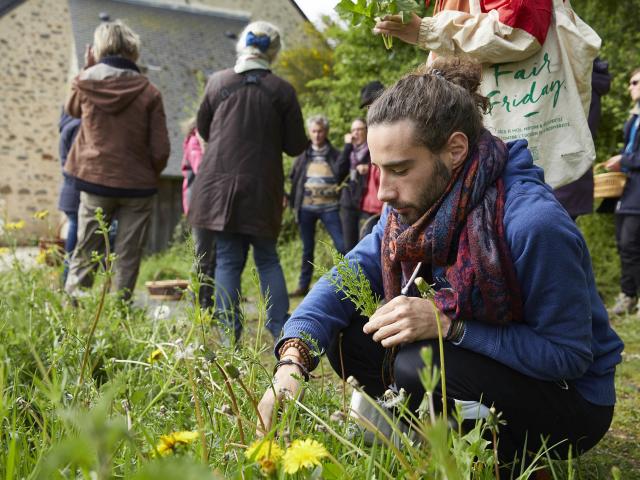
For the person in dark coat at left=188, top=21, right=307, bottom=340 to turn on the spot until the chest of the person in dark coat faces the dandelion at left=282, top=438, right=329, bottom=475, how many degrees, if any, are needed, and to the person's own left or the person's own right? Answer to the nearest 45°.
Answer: approximately 180°

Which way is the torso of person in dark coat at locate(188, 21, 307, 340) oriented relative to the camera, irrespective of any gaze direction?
away from the camera

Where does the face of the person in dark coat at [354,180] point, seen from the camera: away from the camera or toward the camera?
toward the camera

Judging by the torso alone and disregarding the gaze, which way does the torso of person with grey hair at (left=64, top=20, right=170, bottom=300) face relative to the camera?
away from the camera

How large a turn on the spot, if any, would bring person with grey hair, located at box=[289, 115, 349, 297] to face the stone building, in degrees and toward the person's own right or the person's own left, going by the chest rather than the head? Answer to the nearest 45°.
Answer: approximately 135° to the person's own right

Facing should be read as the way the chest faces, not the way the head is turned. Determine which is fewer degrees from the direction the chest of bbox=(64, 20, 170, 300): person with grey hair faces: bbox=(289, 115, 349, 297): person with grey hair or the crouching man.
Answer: the person with grey hair

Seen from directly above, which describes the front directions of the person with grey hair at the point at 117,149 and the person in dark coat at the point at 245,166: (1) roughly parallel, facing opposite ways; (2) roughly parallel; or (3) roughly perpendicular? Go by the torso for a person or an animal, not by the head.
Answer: roughly parallel

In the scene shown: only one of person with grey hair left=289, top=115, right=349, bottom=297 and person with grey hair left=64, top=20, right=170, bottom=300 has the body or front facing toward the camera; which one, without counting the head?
person with grey hair left=289, top=115, right=349, bottom=297

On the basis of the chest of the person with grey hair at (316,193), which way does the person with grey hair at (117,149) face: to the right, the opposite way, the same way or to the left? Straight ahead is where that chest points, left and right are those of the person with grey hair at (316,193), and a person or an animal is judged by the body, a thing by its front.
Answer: the opposite way

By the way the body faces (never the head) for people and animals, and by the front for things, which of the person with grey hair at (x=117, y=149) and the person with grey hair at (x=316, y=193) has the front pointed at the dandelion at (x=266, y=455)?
the person with grey hair at (x=316, y=193)

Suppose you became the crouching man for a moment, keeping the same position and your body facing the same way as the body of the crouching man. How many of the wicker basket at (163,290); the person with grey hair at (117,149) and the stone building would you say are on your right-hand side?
3

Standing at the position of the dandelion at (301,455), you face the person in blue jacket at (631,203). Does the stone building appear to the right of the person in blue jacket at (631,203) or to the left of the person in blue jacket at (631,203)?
left

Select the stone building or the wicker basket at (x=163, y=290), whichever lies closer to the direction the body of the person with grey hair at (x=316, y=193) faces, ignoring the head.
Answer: the wicker basket

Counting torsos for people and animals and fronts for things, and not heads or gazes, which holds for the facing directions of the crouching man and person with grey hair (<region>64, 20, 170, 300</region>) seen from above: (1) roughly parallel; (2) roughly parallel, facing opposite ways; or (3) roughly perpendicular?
roughly perpendicular

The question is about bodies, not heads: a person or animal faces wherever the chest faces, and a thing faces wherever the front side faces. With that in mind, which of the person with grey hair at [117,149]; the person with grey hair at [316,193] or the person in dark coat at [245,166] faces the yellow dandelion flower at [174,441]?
the person with grey hair at [316,193]

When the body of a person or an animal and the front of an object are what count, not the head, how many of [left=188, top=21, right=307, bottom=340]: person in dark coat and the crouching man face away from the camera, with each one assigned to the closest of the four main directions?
1

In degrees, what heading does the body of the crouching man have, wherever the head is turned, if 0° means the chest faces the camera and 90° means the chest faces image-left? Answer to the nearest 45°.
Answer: approximately 45°

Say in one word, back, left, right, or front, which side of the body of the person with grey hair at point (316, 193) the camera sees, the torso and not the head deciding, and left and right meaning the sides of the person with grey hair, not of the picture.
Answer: front

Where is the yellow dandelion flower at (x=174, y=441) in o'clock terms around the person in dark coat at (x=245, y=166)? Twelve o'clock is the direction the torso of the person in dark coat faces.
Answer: The yellow dandelion flower is roughly at 6 o'clock from the person in dark coat.

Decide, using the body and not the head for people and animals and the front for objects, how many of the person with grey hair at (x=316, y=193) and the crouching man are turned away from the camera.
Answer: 0

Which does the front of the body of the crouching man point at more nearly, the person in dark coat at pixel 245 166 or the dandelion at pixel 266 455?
the dandelion

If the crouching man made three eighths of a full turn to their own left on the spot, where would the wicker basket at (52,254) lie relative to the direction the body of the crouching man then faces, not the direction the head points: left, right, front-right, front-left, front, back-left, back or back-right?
back-left
